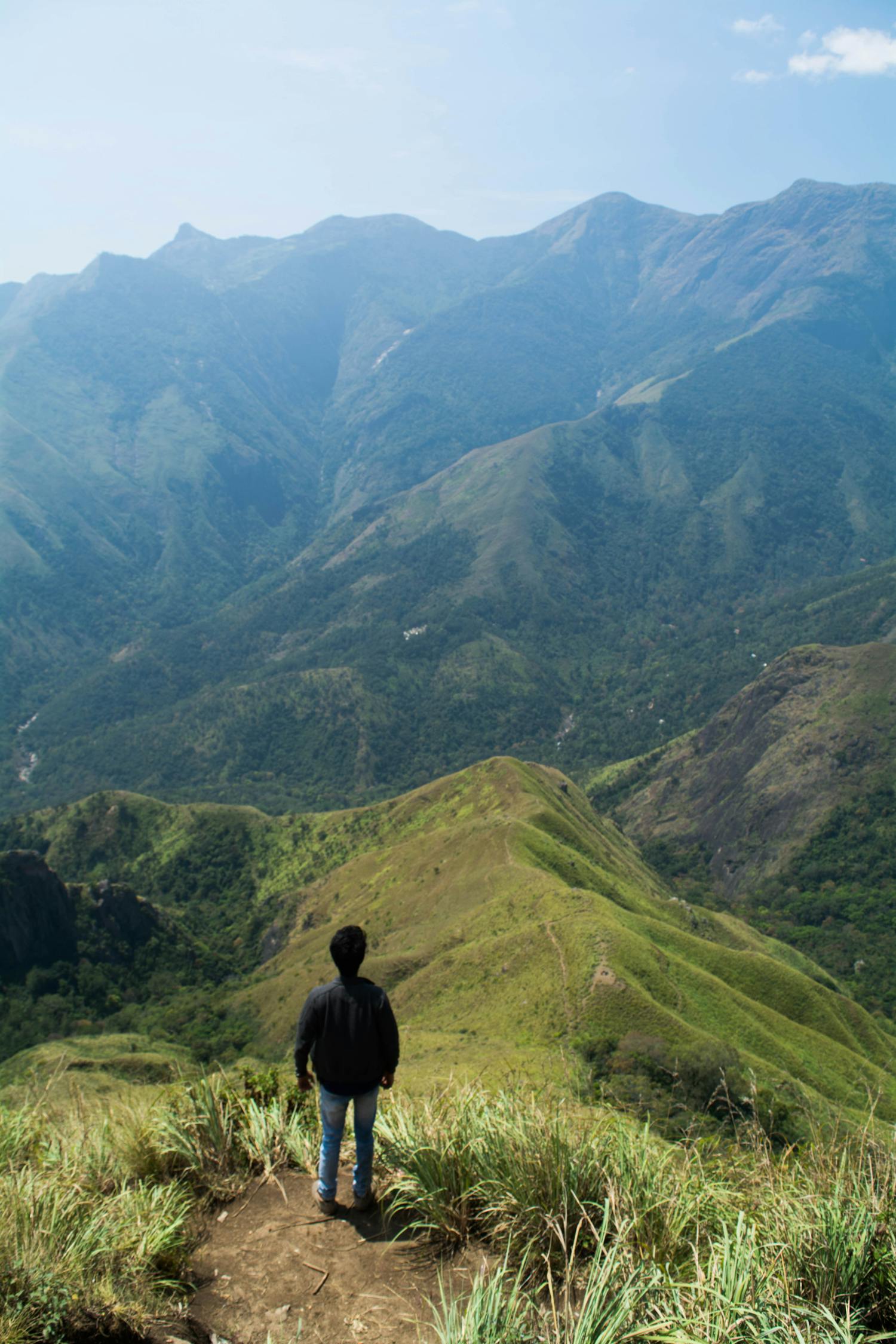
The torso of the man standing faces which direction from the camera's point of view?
away from the camera

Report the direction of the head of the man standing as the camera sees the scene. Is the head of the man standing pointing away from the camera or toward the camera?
away from the camera
